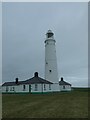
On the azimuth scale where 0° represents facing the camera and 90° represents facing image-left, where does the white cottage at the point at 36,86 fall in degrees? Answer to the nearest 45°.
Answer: approximately 0°
